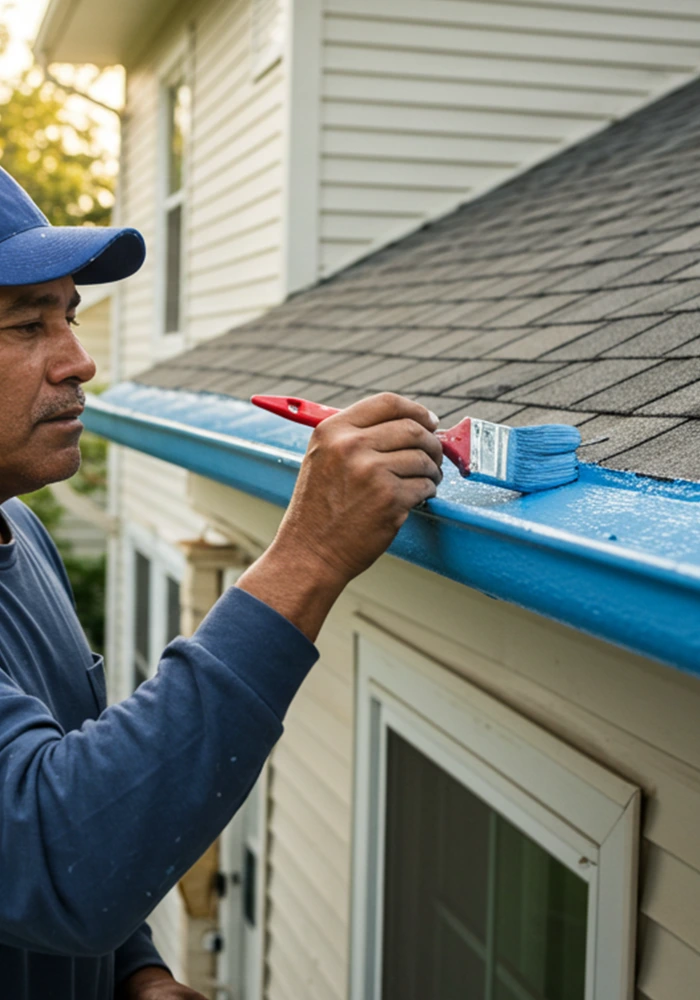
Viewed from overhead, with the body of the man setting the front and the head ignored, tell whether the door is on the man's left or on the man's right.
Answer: on the man's left

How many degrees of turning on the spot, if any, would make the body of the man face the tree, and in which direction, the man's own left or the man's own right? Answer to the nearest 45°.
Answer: approximately 90° to the man's own left

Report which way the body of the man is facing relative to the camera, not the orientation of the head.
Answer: to the viewer's right

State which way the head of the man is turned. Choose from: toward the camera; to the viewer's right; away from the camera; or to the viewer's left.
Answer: to the viewer's right

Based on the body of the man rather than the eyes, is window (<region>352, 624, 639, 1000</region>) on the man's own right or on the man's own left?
on the man's own left

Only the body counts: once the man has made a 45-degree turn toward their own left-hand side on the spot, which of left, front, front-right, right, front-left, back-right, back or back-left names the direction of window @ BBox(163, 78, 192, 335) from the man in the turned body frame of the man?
front-left
